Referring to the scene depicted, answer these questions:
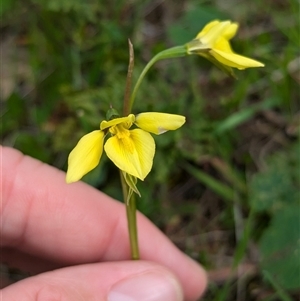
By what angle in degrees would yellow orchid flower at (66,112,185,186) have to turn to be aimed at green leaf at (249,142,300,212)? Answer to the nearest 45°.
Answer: approximately 135° to its left

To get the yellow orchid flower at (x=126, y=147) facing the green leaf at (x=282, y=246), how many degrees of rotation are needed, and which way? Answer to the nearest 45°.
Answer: approximately 135° to its left

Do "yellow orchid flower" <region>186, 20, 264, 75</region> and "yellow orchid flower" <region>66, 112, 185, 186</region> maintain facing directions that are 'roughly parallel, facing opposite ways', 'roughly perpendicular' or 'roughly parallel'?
roughly perpendicular

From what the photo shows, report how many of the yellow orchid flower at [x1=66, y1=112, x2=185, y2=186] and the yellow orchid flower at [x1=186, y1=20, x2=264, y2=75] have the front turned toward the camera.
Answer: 1

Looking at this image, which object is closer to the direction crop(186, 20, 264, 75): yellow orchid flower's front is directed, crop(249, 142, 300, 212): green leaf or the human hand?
the green leaf

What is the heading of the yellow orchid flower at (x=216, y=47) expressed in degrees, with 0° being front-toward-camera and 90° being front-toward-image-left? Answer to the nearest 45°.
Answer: approximately 270°
